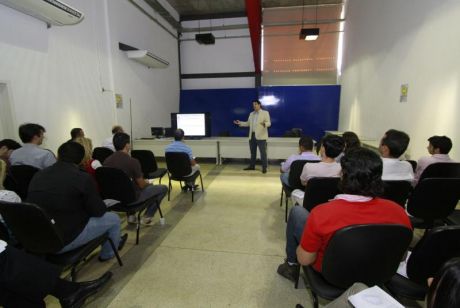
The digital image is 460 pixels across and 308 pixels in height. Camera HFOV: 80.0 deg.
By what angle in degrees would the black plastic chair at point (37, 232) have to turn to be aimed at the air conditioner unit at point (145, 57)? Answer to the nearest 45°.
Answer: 0° — it already faces it

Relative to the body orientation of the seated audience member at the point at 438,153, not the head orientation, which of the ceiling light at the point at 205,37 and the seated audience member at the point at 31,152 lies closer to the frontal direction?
the ceiling light

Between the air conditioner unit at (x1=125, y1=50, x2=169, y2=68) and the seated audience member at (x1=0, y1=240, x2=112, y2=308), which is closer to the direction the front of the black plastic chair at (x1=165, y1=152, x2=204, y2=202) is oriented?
the air conditioner unit

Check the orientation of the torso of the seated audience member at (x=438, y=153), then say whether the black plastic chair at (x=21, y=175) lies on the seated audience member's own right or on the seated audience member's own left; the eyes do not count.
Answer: on the seated audience member's own left

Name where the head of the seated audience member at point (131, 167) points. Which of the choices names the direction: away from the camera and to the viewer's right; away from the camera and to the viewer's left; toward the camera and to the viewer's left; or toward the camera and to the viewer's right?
away from the camera and to the viewer's right

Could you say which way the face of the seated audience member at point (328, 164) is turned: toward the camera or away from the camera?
away from the camera

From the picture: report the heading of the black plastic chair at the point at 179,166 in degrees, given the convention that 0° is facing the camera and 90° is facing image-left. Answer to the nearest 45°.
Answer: approximately 225°

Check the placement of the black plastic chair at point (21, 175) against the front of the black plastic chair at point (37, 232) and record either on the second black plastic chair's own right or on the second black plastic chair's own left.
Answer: on the second black plastic chair's own left

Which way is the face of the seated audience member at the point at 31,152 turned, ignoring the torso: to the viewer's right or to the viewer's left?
to the viewer's right

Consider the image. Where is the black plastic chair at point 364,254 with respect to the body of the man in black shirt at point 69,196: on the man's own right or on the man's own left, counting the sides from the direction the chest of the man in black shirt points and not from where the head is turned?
on the man's own right

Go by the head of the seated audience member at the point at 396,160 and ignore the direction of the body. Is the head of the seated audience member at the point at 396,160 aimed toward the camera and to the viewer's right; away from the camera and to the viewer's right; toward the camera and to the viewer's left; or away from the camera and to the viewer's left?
away from the camera and to the viewer's left

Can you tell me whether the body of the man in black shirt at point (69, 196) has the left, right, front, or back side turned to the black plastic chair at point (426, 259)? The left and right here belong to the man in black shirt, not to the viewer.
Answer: right
